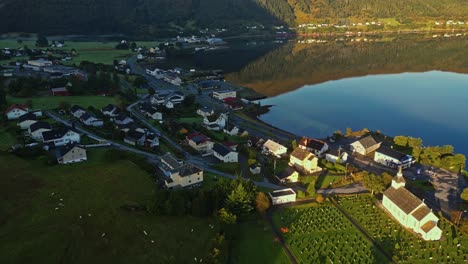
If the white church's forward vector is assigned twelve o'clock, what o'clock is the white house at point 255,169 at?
The white house is roughly at 11 o'clock from the white church.

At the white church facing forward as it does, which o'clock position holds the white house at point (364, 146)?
The white house is roughly at 1 o'clock from the white church.

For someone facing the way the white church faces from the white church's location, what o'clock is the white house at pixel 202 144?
The white house is roughly at 11 o'clock from the white church.

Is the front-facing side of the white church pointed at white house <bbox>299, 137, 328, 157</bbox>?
yes

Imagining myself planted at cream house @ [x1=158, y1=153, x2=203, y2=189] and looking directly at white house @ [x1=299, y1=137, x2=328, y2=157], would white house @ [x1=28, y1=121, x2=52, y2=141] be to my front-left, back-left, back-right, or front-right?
back-left

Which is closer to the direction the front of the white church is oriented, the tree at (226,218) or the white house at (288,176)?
the white house

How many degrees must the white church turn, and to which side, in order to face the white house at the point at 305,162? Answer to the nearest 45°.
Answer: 0° — it already faces it

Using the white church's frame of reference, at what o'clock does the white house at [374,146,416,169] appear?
The white house is roughly at 1 o'clock from the white church.

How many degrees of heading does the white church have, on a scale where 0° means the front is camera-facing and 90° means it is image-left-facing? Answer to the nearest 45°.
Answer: approximately 135°

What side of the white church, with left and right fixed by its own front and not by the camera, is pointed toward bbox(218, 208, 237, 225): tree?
left

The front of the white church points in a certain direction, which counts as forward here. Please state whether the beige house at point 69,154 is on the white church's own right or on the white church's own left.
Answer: on the white church's own left

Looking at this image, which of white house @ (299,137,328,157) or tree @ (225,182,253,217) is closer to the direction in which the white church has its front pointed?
the white house

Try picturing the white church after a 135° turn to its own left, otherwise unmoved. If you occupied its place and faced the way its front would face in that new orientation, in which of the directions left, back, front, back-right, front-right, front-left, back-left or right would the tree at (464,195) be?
back-left

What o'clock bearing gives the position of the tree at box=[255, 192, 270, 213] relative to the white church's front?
The tree is roughly at 10 o'clock from the white church.
